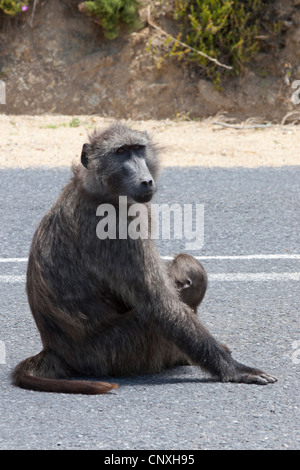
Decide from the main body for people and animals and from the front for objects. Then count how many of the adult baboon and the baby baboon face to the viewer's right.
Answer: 1

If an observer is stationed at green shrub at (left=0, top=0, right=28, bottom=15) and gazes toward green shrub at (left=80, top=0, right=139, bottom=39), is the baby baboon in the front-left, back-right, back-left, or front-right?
front-right

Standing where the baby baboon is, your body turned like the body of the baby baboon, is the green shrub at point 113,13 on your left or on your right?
on your right

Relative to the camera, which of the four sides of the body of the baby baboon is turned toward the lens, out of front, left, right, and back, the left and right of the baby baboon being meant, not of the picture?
left

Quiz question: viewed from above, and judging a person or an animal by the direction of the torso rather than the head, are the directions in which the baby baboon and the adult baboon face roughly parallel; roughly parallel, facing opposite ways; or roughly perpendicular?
roughly parallel, facing opposite ways

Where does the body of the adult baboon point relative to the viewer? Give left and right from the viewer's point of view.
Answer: facing to the right of the viewer

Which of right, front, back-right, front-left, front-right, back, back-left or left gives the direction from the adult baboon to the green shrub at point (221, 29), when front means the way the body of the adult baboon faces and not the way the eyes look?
left

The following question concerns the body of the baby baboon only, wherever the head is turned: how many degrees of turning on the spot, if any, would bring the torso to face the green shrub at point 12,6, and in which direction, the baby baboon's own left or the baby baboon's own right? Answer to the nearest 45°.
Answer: approximately 90° to the baby baboon's own right

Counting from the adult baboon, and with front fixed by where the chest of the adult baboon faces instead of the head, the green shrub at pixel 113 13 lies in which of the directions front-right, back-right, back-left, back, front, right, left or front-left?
left

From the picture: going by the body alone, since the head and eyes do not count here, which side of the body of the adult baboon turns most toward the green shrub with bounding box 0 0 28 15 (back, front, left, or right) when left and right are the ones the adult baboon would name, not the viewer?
left
